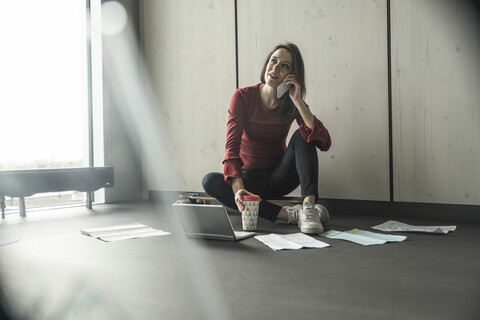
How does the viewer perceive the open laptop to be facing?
facing away from the viewer and to the right of the viewer

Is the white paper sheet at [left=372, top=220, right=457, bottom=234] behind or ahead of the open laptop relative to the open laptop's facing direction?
ahead

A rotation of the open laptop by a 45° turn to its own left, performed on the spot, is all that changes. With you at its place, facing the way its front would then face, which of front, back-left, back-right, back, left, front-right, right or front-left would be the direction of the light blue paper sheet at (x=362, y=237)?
right
